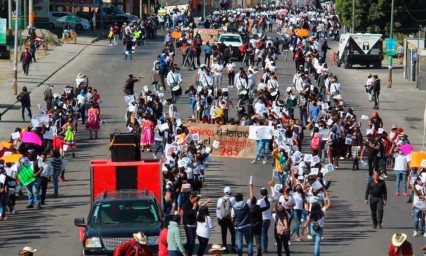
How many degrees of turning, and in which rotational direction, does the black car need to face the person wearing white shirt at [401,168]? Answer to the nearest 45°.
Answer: approximately 135° to its left

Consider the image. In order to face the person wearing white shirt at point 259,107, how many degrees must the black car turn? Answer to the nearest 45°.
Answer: approximately 180°

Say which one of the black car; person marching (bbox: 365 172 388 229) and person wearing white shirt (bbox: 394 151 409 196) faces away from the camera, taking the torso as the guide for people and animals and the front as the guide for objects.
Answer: the person wearing white shirt

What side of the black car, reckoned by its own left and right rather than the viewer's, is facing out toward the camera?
front
